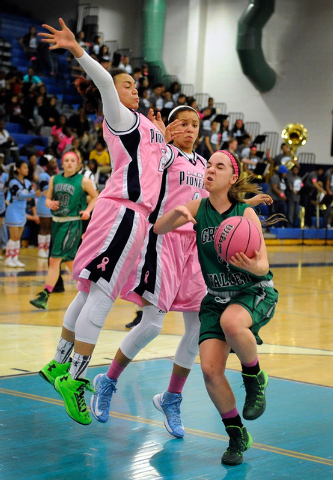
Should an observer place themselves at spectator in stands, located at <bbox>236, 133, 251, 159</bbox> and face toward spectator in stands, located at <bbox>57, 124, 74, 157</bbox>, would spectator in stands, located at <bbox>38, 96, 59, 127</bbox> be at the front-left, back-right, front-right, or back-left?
front-right

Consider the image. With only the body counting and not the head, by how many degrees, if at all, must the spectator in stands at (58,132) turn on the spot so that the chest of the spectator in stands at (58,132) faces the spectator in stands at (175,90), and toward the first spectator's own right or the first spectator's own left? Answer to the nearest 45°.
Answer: approximately 90° to the first spectator's own left

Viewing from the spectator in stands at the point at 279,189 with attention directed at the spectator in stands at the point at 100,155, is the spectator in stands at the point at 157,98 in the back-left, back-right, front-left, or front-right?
front-right

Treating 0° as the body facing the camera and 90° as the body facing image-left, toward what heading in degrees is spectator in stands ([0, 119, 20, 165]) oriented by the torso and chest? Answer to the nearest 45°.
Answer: approximately 315°

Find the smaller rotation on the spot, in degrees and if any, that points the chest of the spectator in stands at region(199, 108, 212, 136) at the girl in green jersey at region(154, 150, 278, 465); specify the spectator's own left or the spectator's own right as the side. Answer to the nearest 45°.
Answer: approximately 45° to the spectator's own left

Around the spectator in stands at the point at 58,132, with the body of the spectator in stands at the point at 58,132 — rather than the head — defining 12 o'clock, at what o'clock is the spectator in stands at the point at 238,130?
the spectator in stands at the point at 238,130 is roughly at 9 o'clock from the spectator in stands at the point at 58,132.

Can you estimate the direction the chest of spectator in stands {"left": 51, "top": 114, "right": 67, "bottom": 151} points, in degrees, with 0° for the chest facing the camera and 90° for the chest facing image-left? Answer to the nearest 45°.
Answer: approximately 315°

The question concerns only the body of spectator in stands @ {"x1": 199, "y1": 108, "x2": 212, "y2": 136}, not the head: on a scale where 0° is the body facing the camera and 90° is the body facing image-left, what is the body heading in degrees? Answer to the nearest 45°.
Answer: approximately 45°

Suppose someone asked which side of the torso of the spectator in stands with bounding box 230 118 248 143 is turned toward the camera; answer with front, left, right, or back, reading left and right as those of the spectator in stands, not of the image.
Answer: front

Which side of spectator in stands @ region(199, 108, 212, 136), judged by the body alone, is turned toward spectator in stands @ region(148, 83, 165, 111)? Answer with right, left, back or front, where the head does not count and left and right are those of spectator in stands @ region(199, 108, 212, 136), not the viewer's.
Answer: right

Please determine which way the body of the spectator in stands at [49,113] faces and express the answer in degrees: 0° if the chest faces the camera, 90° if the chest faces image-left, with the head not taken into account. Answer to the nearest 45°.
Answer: approximately 315°

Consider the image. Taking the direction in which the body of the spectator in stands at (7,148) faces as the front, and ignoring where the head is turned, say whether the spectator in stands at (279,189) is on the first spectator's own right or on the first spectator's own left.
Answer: on the first spectator's own left

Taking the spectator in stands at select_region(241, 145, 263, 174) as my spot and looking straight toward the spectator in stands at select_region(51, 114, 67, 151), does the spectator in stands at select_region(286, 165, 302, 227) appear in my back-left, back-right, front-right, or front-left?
back-left

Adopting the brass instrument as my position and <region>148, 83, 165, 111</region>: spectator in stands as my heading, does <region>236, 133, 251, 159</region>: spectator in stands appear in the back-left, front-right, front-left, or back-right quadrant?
front-left
